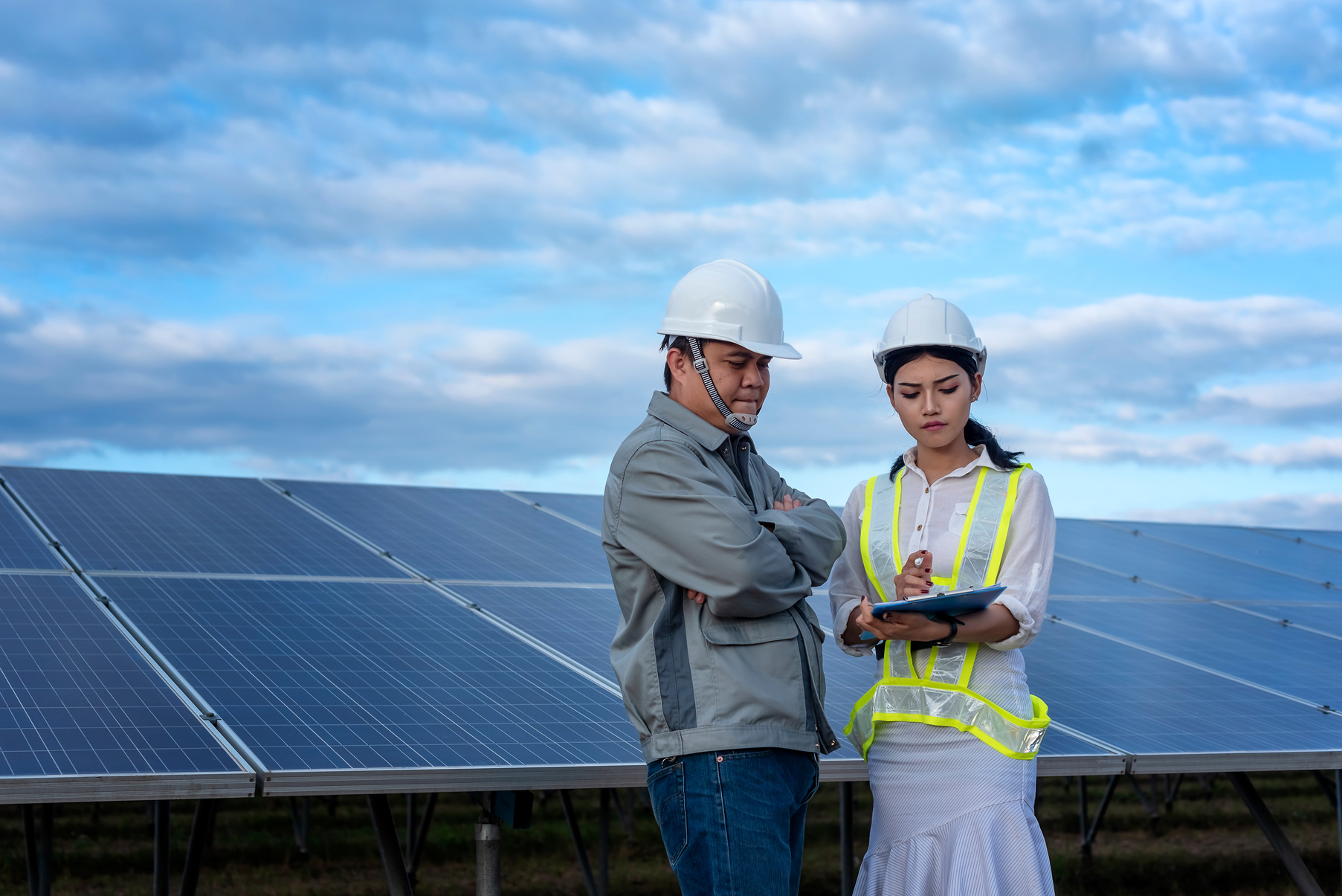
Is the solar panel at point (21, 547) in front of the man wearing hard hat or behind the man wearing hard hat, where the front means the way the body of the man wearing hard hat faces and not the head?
behind

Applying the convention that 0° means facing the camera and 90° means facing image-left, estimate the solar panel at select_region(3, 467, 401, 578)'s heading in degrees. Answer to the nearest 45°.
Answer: approximately 0°

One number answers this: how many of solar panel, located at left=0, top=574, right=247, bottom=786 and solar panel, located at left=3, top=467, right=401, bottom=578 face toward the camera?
2

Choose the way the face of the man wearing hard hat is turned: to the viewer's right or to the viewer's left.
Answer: to the viewer's right

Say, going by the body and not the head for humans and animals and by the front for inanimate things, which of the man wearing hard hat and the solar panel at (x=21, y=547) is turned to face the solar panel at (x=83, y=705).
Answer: the solar panel at (x=21, y=547)

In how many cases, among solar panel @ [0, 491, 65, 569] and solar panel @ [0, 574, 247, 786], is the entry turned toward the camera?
2

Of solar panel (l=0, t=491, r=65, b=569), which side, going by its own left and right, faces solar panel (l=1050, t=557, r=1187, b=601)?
left

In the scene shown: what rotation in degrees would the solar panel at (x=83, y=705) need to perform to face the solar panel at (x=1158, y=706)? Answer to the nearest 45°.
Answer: approximately 90° to its left

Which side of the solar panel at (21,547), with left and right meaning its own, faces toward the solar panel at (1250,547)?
left
